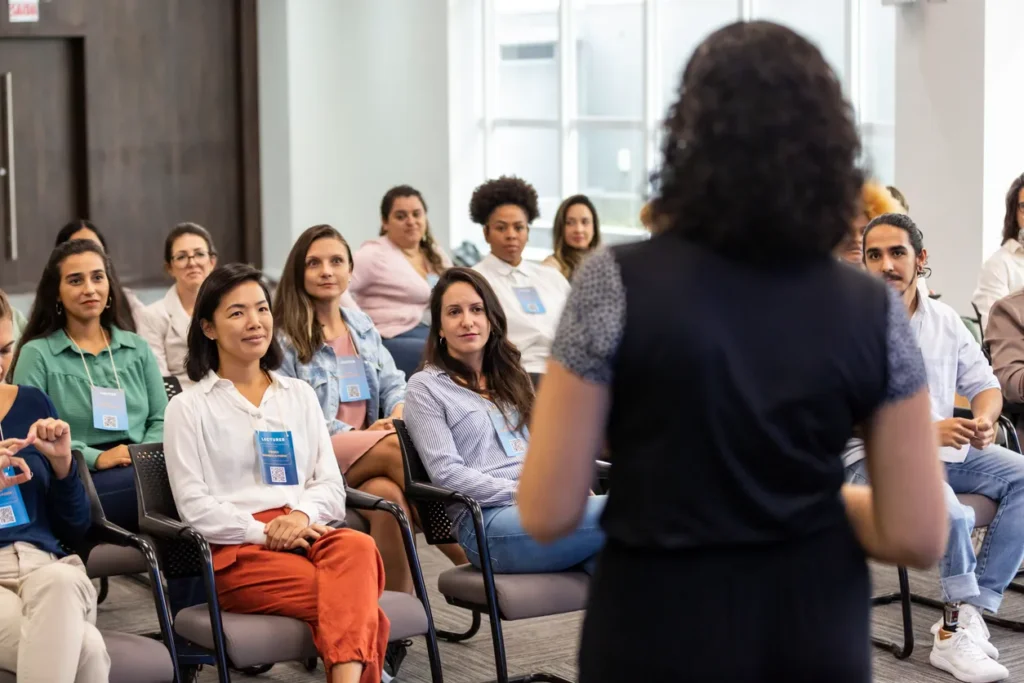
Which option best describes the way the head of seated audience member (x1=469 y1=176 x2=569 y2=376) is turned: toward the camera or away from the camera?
toward the camera

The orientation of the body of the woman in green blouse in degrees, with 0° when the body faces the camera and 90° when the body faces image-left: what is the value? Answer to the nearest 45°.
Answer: approximately 315°

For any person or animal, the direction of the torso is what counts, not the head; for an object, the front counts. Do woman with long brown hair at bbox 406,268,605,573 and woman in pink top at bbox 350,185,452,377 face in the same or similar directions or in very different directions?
same or similar directions

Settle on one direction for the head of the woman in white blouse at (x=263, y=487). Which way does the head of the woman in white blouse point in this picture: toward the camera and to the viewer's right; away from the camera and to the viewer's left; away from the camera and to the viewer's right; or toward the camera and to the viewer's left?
toward the camera and to the viewer's right

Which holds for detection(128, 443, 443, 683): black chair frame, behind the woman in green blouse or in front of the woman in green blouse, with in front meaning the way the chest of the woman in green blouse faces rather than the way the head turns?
in front

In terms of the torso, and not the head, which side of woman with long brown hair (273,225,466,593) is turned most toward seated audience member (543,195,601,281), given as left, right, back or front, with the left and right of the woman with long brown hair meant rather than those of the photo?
left

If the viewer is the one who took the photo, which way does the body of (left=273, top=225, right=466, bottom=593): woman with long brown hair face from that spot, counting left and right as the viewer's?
facing the viewer and to the right of the viewer

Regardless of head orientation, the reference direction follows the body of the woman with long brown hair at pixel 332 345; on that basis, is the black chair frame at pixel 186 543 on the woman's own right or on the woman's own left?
on the woman's own right

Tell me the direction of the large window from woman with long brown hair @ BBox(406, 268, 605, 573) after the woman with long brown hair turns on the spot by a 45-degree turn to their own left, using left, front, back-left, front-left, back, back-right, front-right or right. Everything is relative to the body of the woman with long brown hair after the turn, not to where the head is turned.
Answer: left

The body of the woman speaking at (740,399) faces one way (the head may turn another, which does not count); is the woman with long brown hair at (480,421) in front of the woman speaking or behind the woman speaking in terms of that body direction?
in front

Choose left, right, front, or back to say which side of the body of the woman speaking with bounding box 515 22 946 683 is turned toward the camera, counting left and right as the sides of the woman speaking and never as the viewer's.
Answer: back

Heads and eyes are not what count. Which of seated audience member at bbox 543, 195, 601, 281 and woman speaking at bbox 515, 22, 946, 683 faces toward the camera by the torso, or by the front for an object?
the seated audience member

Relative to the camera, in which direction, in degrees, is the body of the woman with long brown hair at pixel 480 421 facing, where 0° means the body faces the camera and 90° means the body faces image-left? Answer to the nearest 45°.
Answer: approximately 315°

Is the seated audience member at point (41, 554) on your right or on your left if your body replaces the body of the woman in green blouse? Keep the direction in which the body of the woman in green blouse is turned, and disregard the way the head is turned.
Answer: on your right
